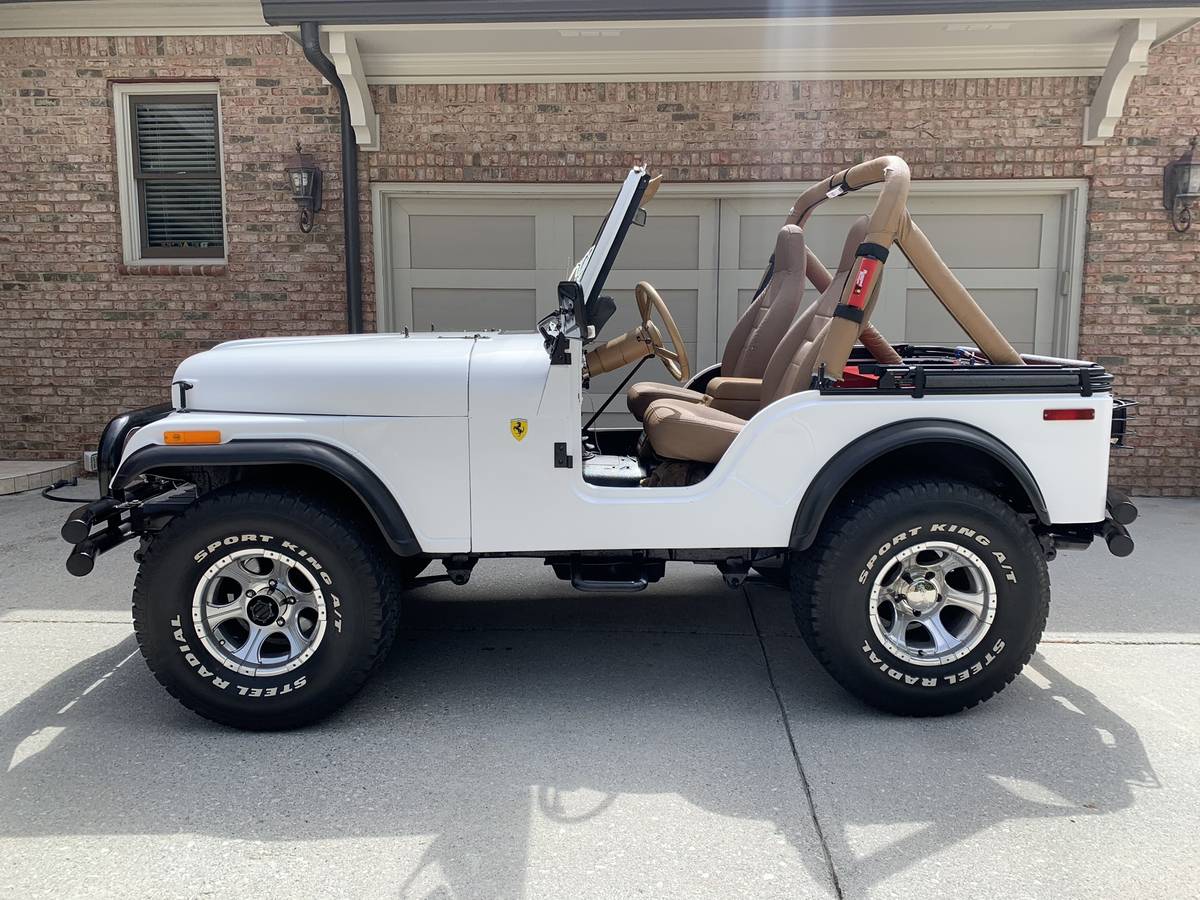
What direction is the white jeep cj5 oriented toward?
to the viewer's left

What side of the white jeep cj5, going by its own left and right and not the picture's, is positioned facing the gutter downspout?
right

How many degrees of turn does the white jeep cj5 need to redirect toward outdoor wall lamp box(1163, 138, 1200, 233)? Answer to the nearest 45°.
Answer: approximately 135° to its right

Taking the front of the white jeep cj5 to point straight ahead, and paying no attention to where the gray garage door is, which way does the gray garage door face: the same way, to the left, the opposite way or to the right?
to the left

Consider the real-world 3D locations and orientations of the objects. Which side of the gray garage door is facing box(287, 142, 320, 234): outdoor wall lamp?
right

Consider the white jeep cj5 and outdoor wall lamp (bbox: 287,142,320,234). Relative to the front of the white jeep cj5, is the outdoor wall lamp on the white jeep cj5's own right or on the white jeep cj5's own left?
on the white jeep cj5's own right

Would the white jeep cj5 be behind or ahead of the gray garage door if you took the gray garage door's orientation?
ahead

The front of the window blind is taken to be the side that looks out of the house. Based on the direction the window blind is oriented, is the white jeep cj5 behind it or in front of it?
in front

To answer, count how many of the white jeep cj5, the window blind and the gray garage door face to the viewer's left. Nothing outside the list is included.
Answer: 1

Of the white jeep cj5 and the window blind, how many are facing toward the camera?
1

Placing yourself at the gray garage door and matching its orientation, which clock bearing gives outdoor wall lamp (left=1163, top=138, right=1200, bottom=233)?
The outdoor wall lamp is roughly at 9 o'clock from the gray garage door.
